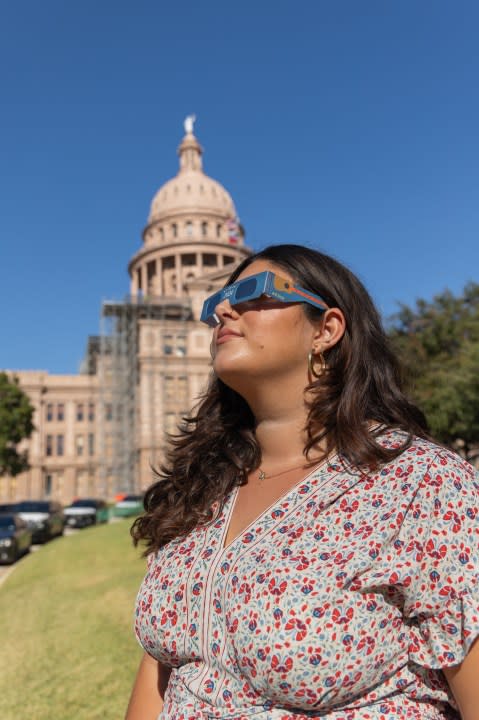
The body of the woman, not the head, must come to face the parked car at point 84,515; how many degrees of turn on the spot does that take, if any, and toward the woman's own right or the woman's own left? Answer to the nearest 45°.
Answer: approximately 135° to the woman's own right

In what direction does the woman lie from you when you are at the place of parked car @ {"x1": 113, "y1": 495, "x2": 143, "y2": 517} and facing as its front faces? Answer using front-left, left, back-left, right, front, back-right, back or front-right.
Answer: front-left

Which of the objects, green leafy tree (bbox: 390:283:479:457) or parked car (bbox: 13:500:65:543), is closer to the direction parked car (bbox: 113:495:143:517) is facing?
the parked car

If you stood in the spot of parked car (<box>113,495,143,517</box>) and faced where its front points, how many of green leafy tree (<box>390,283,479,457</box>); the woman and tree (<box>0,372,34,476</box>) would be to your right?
1

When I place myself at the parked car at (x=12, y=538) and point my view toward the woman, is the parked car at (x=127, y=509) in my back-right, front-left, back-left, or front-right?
back-left

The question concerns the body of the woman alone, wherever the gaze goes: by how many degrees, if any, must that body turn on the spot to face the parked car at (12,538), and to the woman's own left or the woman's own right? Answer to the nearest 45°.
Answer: approximately 90° to the woman's own right

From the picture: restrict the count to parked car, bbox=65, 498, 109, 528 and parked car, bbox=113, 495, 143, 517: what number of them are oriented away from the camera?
0

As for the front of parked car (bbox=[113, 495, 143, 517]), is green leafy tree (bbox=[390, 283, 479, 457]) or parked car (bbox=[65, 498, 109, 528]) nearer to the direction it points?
the parked car

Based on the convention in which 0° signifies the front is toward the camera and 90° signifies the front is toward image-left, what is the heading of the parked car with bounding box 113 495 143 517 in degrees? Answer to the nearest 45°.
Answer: approximately 45°

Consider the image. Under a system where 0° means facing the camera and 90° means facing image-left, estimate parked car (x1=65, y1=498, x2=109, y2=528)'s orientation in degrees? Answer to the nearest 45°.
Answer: approximately 45°

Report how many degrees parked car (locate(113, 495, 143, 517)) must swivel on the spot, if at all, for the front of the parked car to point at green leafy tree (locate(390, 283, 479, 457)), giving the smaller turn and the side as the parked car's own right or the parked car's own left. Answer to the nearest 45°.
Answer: approximately 90° to the parked car's own left
